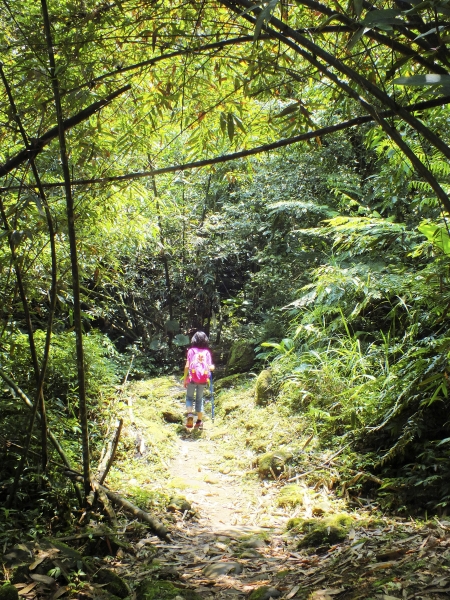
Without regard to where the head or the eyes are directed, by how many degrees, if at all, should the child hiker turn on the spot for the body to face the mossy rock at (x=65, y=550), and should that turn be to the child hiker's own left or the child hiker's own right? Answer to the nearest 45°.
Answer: approximately 180°

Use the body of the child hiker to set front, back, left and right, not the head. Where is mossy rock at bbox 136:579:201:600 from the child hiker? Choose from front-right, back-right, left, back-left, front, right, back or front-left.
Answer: back

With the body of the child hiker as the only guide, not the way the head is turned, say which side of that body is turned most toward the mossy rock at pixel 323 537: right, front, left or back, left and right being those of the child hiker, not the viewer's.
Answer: back

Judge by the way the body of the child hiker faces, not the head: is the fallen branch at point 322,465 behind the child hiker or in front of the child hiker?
behind

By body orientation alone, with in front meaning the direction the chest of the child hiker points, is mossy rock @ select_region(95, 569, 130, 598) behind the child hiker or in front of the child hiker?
behind

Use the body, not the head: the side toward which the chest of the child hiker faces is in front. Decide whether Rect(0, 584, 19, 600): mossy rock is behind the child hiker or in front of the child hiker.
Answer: behind

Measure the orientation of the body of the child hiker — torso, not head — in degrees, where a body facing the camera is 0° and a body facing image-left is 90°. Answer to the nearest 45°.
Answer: approximately 180°

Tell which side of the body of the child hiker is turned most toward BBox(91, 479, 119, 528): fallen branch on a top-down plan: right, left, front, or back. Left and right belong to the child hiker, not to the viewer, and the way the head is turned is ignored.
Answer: back

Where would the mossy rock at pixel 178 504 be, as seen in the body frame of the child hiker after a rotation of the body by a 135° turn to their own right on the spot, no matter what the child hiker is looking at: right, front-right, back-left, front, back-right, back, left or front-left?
front-right

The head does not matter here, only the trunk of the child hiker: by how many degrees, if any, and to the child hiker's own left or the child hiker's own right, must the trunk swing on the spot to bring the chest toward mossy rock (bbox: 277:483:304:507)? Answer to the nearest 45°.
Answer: approximately 180°

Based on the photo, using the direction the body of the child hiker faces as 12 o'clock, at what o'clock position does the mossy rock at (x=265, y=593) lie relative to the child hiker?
The mossy rock is roughly at 6 o'clock from the child hiker.
